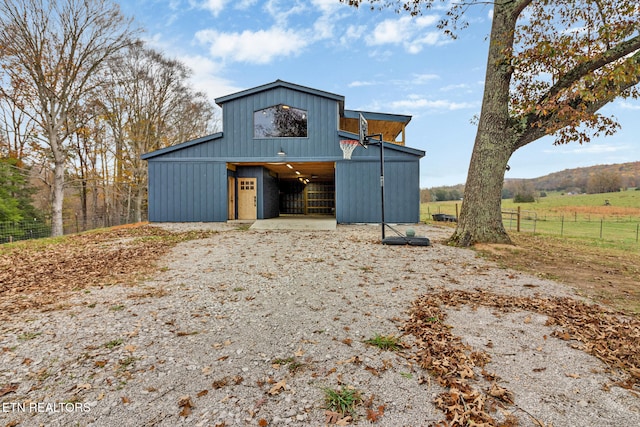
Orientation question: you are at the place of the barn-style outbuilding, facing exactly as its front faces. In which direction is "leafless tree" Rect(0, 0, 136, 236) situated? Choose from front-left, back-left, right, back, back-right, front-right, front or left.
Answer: right

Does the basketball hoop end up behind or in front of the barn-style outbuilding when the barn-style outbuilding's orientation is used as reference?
in front

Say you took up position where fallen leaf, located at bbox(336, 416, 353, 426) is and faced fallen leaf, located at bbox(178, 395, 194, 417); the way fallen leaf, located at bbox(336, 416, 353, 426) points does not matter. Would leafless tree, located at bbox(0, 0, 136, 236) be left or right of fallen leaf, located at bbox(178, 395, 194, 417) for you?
right

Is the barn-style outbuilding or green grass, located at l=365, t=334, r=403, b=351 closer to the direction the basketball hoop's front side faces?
the barn-style outbuilding

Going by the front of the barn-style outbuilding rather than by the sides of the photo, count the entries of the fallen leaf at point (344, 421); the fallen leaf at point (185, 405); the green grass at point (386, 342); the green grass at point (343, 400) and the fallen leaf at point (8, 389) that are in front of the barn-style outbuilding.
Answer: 5

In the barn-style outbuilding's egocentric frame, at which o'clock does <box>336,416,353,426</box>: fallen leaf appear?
The fallen leaf is roughly at 12 o'clock from the barn-style outbuilding.

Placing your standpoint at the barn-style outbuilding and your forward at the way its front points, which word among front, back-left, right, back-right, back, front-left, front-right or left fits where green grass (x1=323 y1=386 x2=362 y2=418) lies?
front

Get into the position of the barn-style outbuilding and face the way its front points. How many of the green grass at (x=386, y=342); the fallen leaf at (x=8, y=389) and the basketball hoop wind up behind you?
0

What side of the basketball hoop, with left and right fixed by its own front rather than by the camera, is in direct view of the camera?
left

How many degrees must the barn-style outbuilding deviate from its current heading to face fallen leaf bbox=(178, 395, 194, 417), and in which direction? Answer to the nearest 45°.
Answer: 0° — it already faces it

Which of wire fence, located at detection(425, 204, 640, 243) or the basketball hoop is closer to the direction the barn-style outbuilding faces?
the basketball hoop

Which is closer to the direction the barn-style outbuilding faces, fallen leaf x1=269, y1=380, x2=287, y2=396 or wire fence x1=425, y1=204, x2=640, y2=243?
the fallen leaf

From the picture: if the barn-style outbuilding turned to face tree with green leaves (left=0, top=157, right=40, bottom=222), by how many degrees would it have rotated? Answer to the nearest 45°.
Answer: approximately 90° to its right

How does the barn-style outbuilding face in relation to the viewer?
toward the camera

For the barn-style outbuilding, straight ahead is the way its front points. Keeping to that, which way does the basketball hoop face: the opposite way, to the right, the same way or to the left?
to the right
